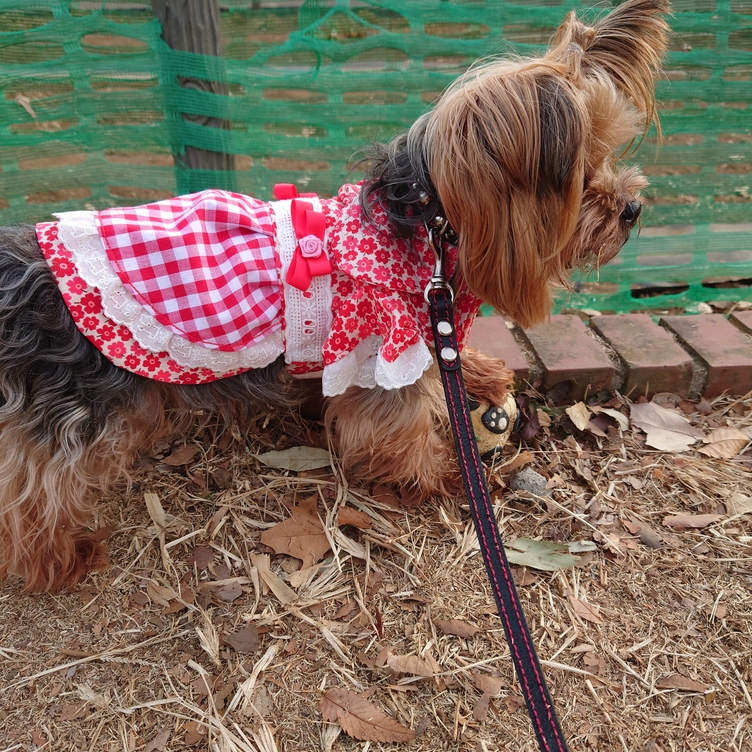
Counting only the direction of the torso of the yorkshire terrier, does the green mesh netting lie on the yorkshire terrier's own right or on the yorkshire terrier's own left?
on the yorkshire terrier's own left

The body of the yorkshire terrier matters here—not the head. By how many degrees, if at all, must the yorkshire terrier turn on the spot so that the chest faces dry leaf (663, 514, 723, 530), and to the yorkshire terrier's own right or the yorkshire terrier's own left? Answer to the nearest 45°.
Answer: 0° — it already faces it

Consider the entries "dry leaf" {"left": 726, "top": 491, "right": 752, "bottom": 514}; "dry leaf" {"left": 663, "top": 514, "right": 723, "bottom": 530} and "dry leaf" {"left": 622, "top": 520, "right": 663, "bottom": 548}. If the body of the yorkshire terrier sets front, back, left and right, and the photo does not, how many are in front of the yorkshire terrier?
3

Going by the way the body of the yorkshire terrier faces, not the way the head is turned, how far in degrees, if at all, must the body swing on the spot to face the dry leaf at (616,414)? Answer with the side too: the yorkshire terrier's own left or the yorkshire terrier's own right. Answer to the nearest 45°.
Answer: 0° — it already faces it

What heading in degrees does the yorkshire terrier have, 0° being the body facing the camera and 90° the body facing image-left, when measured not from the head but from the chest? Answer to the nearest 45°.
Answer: approximately 270°

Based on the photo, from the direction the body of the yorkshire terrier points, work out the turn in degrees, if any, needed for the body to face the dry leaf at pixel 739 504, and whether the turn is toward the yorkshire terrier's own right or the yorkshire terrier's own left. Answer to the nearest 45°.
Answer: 0° — it already faces it

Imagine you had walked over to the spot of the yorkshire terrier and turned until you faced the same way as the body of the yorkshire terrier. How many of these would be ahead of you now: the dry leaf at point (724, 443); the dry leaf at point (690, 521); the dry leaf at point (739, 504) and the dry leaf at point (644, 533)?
4
